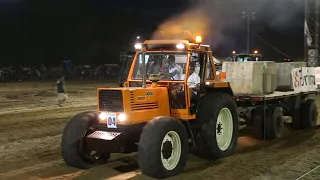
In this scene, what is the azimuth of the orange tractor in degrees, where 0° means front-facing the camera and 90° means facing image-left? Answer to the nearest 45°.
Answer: approximately 45°
